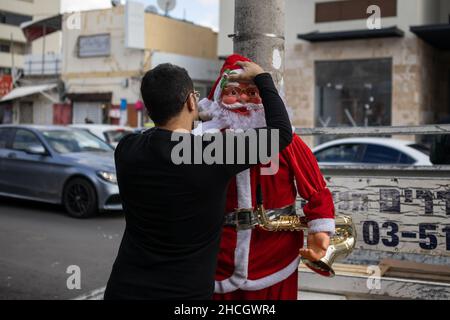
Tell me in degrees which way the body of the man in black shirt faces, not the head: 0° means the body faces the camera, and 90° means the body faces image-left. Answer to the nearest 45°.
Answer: approximately 225°

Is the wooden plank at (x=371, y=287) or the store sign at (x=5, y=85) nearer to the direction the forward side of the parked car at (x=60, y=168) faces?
the wooden plank

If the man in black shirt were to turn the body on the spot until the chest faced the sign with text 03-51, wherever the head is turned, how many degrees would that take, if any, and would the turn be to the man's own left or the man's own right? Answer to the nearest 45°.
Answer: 0° — they already face it

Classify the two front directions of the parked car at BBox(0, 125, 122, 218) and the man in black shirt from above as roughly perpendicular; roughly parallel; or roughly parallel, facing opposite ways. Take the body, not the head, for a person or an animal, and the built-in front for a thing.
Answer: roughly perpendicular

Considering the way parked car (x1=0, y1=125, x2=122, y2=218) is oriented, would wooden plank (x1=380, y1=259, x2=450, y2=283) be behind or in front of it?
in front

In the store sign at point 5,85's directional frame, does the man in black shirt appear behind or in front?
in front

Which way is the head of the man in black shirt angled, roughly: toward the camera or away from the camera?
away from the camera

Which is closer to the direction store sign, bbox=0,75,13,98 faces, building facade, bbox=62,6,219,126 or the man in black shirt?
the man in black shirt

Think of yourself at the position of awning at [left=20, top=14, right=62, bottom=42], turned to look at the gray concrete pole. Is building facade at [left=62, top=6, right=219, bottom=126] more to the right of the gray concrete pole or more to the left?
left

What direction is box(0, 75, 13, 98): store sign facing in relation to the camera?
toward the camera

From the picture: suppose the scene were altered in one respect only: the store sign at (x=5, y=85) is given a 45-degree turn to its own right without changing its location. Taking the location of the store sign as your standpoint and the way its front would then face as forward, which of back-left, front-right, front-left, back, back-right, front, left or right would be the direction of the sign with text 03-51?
front-left

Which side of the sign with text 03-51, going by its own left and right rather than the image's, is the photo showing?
front

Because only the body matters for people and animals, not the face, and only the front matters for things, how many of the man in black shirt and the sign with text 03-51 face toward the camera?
1
